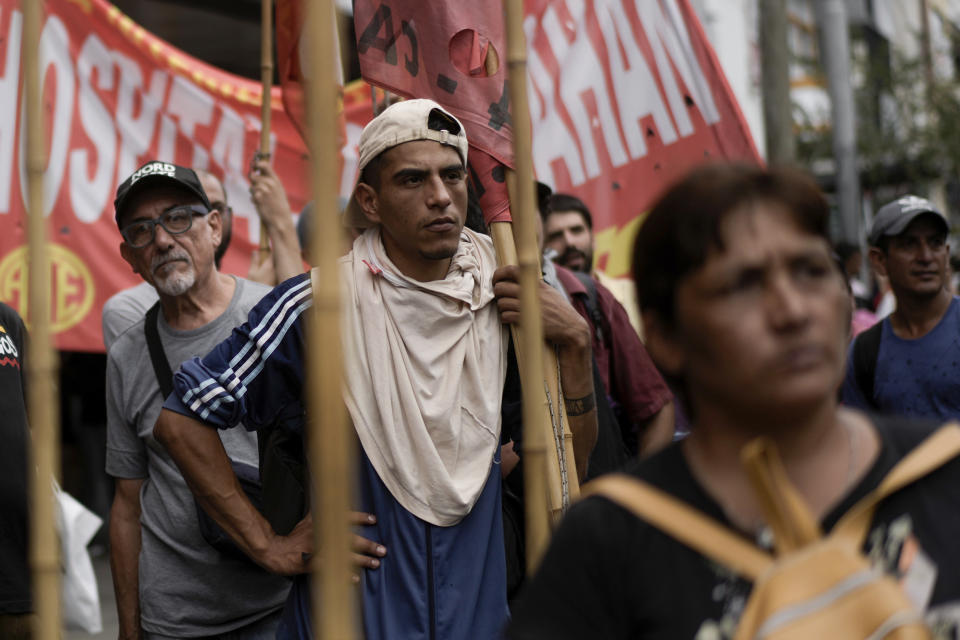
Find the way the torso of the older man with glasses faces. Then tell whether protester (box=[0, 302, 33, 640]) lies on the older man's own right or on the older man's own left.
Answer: on the older man's own right

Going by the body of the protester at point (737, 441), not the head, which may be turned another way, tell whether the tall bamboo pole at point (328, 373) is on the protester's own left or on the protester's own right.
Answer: on the protester's own right

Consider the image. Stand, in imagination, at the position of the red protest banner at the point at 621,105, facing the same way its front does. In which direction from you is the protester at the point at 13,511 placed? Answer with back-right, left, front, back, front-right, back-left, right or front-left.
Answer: front-right

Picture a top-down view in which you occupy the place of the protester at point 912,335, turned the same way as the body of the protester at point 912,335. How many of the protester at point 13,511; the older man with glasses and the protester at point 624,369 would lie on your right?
3

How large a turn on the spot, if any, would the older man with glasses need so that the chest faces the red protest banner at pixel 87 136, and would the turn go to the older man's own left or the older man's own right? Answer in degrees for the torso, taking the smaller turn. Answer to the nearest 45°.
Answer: approximately 180°

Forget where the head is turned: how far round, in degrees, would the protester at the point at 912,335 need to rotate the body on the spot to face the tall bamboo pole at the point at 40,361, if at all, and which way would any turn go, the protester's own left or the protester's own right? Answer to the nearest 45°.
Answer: approximately 45° to the protester's own right

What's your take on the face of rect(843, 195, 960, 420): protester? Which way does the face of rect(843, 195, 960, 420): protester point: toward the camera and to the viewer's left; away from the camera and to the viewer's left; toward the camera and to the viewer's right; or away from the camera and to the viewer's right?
toward the camera and to the viewer's right

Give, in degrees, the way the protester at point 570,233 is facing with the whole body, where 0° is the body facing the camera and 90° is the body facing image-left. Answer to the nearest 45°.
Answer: approximately 0°

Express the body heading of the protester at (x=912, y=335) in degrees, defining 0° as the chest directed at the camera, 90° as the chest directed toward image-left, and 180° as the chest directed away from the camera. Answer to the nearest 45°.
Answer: approximately 315°
